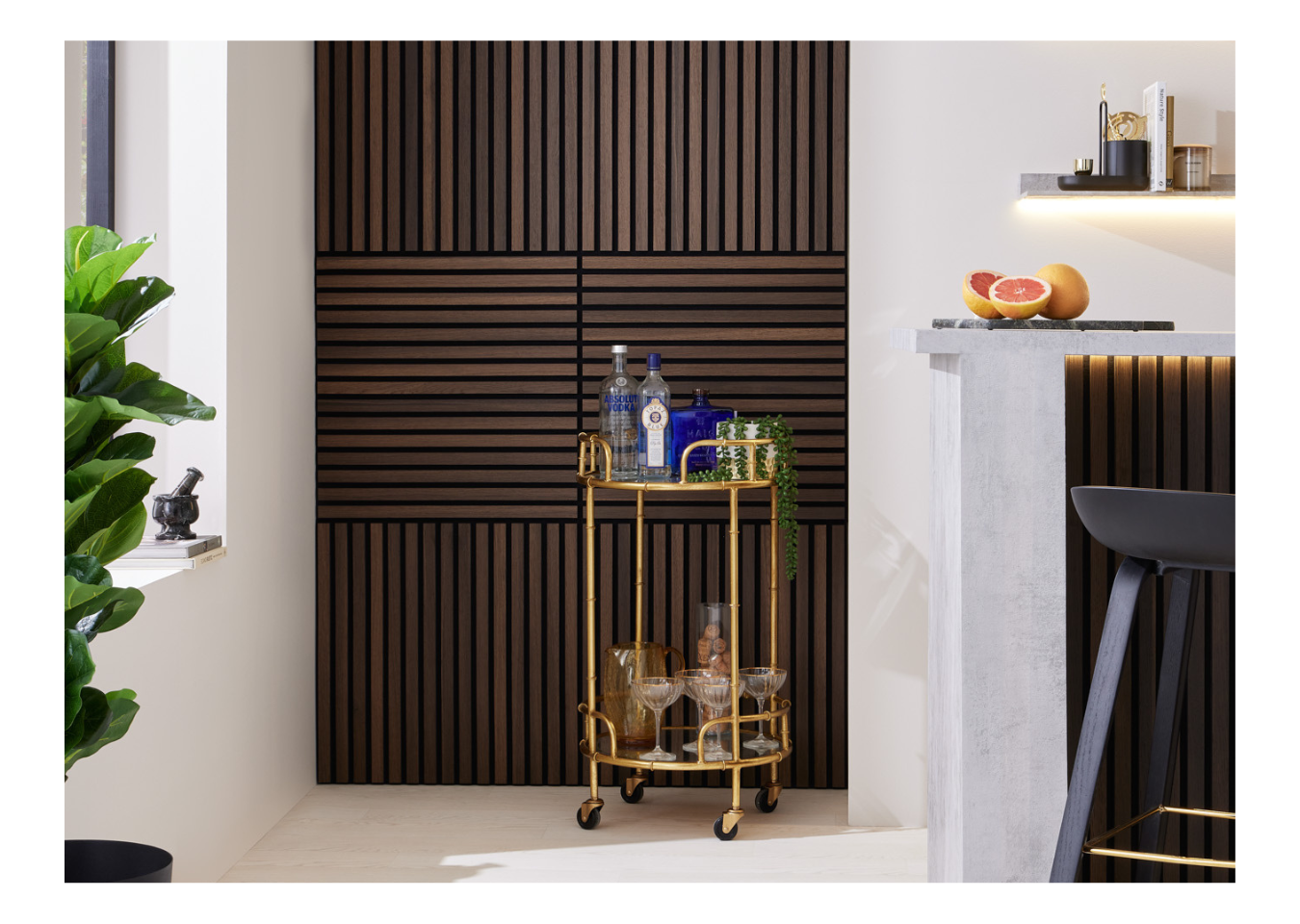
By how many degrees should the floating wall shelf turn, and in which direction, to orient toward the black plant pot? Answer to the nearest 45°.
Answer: approximately 45° to its right

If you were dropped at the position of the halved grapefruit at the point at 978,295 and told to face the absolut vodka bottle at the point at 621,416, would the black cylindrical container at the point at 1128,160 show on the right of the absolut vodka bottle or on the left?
right

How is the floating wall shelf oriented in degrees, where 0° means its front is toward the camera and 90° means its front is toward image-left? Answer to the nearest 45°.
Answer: approximately 0°

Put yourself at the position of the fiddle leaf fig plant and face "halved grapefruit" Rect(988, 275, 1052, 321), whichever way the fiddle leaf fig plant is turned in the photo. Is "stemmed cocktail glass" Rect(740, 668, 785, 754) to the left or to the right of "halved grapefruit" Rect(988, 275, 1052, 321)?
left

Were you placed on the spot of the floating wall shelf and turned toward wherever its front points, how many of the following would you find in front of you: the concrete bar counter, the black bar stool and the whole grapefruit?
3
